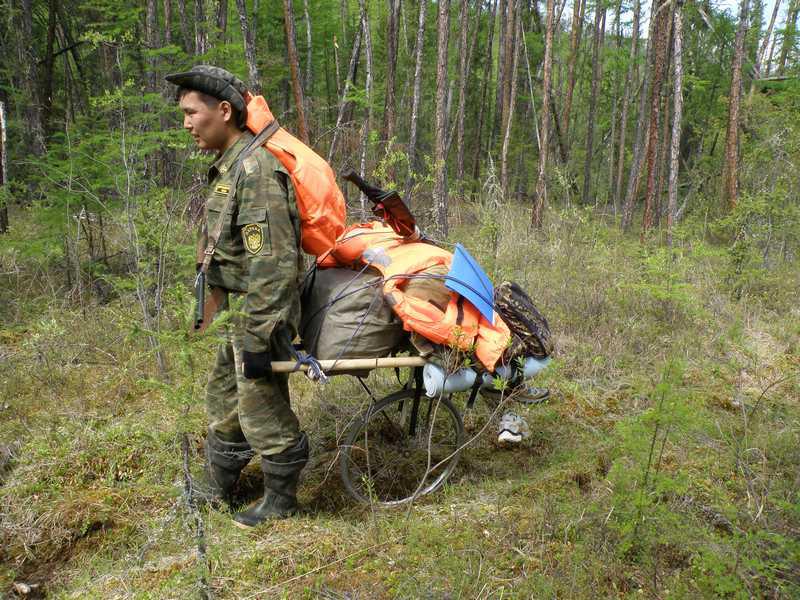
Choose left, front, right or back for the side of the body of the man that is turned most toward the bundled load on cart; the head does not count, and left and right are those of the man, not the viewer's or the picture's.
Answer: back

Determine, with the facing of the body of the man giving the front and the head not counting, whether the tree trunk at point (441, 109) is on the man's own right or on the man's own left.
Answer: on the man's own right

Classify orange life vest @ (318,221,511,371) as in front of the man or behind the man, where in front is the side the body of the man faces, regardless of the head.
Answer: behind

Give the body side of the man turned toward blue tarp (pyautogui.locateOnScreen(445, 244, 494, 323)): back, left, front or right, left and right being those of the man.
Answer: back

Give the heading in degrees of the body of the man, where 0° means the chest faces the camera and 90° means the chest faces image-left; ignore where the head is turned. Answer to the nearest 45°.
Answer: approximately 90°

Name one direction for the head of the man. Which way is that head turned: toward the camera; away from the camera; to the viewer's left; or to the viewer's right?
to the viewer's left
